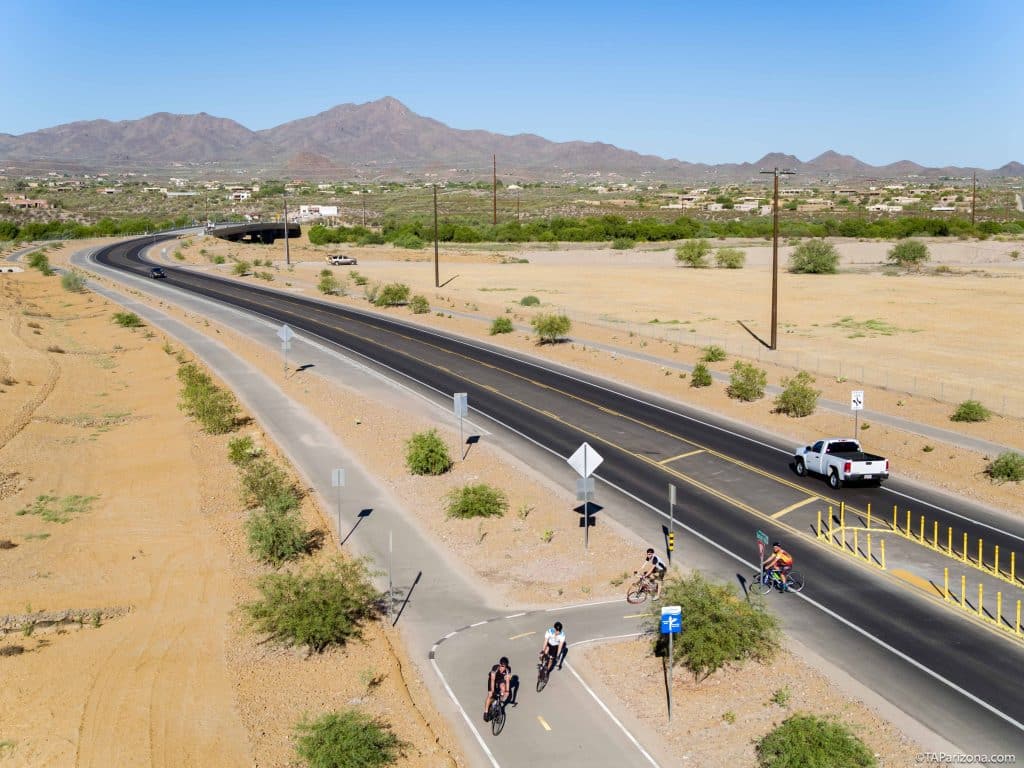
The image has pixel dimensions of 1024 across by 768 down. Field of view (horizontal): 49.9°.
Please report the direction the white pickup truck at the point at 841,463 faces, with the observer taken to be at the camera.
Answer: facing away from the viewer and to the left of the viewer

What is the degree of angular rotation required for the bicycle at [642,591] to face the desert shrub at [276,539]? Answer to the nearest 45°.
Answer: approximately 45° to its right

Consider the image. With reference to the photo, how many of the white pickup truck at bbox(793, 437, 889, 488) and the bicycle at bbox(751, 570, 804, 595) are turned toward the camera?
0

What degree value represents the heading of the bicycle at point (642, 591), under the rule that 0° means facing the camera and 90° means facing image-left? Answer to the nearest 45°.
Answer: approximately 45°

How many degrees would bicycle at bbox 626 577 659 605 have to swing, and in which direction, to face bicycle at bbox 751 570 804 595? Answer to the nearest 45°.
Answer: approximately 135° to its left

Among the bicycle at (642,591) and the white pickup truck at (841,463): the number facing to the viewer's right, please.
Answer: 0

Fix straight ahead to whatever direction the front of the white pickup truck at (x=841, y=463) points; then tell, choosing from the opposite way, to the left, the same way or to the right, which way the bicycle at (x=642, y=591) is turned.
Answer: to the left

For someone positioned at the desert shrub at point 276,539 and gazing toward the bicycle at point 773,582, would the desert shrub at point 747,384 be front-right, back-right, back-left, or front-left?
front-left

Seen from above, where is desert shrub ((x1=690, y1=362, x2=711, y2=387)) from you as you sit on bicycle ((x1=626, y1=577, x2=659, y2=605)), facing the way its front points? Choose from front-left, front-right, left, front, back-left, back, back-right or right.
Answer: back-right

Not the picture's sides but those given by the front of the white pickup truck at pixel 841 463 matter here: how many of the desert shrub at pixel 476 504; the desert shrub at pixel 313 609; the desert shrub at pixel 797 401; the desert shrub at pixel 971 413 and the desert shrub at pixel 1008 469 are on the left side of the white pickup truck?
2

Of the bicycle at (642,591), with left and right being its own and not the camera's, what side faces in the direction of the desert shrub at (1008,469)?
back

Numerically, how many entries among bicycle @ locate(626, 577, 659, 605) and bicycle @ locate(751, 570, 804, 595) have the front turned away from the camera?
0

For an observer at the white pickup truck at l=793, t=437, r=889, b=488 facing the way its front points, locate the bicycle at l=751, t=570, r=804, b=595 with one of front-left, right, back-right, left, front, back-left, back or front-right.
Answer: back-left
